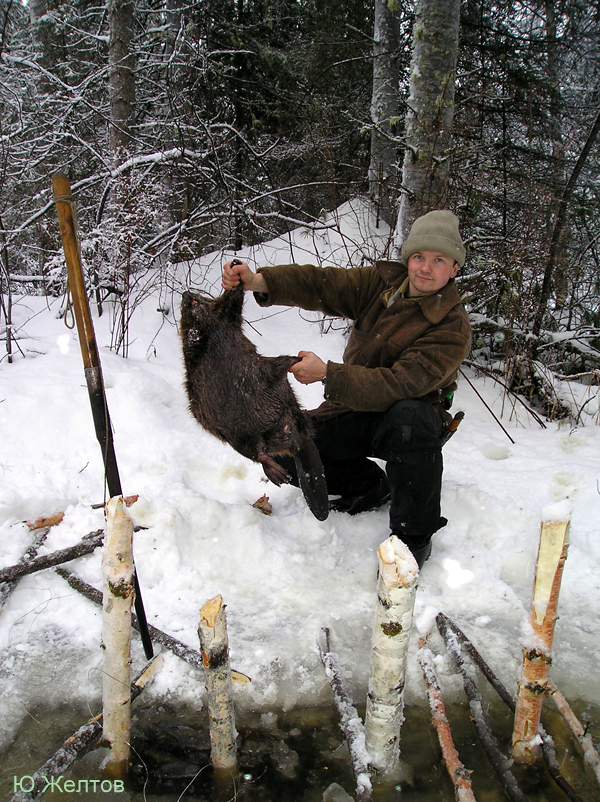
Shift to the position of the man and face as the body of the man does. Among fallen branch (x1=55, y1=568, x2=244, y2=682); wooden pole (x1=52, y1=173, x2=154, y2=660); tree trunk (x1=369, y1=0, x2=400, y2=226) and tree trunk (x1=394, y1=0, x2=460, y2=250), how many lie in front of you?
2

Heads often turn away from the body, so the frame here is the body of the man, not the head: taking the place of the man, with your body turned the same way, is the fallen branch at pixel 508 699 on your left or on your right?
on your left

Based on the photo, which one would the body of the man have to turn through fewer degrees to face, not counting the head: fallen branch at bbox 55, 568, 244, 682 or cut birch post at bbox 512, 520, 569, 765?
the fallen branch

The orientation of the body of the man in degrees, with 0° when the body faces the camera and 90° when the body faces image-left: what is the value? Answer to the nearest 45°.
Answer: approximately 45°

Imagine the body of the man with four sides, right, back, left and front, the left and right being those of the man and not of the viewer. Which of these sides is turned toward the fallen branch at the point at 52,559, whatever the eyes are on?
front

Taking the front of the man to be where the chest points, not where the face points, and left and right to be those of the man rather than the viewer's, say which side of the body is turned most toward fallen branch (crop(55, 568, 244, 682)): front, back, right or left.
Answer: front

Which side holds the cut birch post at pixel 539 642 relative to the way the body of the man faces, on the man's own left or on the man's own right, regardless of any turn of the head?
on the man's own left

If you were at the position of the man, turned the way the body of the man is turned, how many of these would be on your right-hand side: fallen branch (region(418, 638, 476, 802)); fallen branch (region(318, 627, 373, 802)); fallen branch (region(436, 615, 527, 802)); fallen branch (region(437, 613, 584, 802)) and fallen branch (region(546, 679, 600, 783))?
0

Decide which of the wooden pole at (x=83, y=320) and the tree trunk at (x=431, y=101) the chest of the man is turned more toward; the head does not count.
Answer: the wooden pole

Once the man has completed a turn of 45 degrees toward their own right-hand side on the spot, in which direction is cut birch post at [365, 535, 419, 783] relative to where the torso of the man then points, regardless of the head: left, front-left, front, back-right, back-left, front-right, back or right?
left

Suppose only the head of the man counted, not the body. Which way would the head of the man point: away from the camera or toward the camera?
toward the camera

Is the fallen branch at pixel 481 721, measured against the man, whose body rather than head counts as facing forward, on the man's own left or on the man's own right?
on the man's own left
